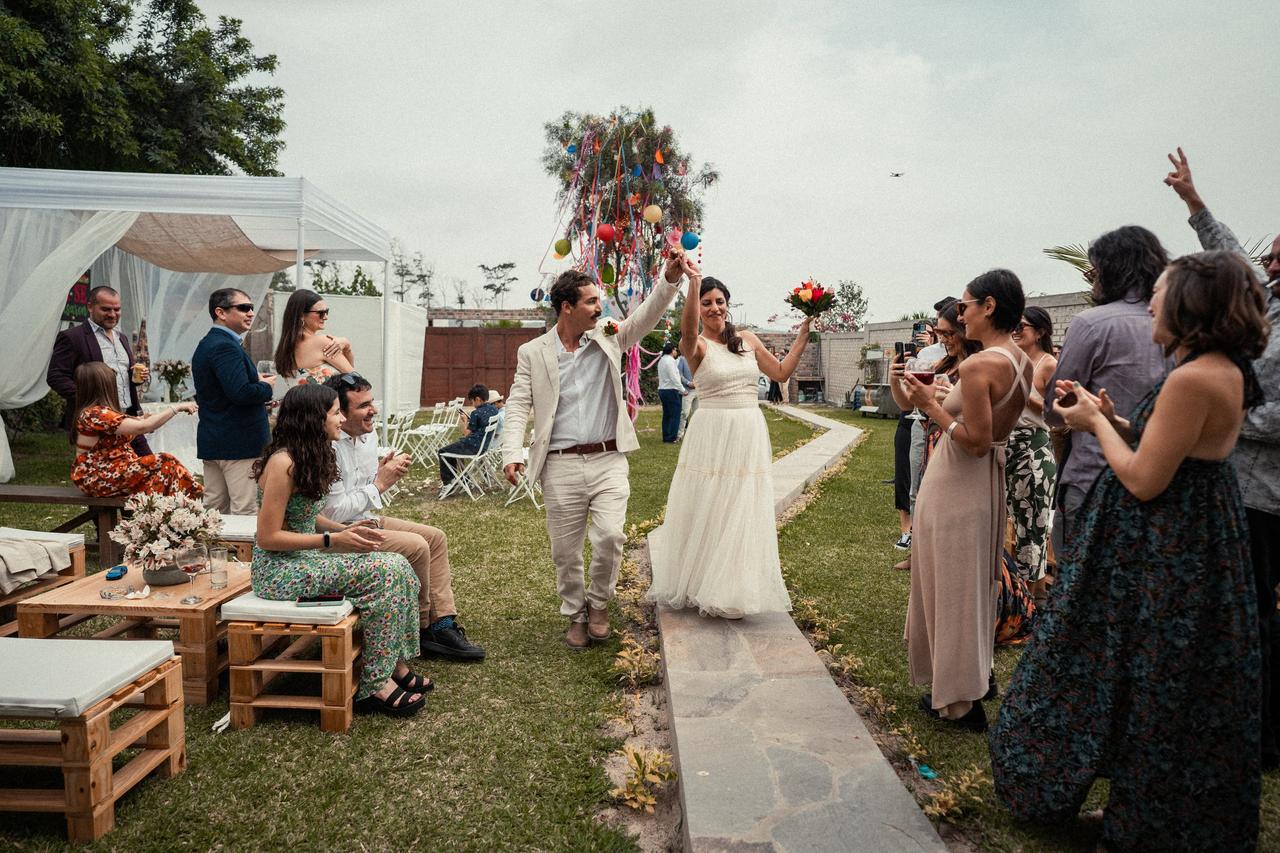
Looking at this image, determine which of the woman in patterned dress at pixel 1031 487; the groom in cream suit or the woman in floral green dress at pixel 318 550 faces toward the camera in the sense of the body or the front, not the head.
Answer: the groom in cream suit

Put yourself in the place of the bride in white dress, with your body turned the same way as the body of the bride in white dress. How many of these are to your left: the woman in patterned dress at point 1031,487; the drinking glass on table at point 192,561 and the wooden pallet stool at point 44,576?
1

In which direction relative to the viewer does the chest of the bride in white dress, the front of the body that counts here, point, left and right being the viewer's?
facing the viewer

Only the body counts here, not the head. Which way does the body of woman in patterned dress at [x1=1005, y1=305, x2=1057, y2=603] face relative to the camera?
to the viewer's left

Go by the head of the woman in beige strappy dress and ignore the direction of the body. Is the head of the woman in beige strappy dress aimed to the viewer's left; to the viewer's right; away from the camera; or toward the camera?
to the viewer's left

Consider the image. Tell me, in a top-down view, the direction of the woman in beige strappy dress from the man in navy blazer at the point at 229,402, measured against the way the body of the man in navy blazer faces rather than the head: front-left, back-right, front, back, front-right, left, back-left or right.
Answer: front-right

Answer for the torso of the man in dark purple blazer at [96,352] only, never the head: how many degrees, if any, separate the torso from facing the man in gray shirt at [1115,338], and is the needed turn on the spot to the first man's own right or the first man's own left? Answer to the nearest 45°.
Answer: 0° — they already face them

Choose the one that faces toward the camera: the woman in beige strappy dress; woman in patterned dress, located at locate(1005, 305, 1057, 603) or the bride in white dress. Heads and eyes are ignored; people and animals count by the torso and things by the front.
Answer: the bride in white dress

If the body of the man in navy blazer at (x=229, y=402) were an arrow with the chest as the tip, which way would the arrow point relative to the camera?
to the viewer's right

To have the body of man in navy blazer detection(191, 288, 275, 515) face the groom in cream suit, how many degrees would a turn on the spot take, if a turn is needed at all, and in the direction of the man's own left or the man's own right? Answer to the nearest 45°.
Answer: approximately 45° to the man's own right

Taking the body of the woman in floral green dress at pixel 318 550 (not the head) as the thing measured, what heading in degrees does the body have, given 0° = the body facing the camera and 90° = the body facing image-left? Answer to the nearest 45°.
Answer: approximately 270°
